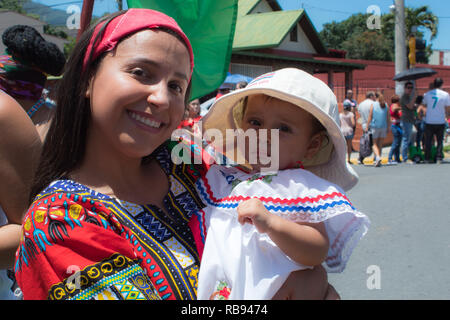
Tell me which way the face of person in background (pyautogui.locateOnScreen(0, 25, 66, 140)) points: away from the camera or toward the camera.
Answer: away from the camera

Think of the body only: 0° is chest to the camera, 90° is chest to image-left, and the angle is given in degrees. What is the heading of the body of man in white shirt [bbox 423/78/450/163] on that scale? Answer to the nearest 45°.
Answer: approximately 180°

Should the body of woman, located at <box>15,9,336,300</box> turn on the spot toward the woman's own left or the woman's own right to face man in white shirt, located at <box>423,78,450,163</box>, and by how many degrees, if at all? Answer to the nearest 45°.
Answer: approximately 90° to the woman's own left

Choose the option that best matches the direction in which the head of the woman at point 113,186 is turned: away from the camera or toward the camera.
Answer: toward the camera

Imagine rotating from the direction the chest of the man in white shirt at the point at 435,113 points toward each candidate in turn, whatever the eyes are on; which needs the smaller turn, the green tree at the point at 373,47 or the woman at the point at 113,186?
the green tree
